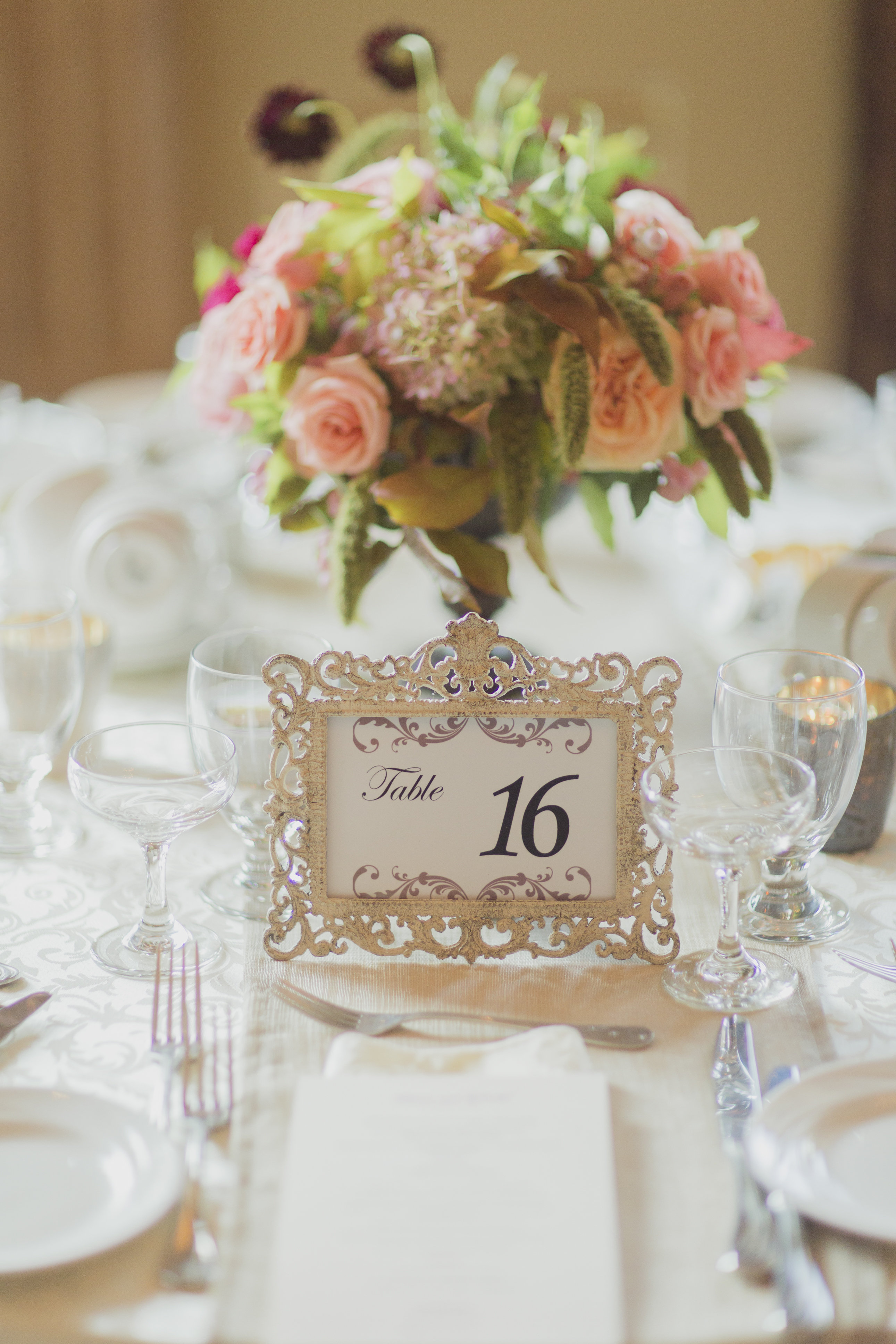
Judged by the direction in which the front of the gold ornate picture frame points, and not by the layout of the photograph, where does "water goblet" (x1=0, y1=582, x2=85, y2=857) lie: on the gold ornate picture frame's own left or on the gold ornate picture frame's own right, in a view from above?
on the gold ornate picture frame's own right

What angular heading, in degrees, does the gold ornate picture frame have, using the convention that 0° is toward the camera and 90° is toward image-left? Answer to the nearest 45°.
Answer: approximately 0°
